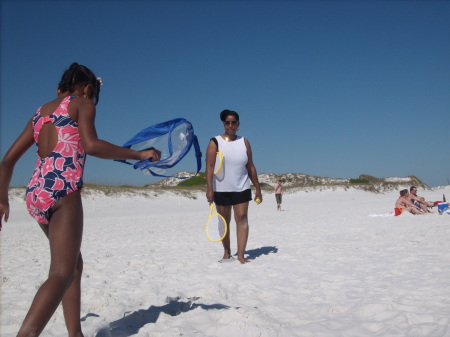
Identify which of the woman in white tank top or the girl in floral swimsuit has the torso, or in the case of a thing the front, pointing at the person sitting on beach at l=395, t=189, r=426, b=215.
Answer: the girl in floral swimsuit

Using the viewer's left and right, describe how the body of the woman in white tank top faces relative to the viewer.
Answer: facing the viewer

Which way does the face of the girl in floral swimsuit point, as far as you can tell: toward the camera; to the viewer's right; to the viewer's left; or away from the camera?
away from the camera

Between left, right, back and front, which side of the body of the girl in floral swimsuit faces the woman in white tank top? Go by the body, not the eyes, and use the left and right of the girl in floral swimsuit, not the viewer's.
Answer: front

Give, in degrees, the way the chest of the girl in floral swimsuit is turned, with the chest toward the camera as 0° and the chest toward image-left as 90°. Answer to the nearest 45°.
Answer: approximately 225°

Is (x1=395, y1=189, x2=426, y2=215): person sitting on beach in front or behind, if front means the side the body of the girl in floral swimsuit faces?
in front

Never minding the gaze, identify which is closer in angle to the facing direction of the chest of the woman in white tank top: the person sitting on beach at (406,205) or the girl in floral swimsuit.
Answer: the girl in floral swimsuit

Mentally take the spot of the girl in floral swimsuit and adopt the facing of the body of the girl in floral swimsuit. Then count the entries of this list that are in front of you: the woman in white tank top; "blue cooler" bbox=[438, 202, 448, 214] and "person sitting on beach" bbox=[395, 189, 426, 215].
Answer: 3

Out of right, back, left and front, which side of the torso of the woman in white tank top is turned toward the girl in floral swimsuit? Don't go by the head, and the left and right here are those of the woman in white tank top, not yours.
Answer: front

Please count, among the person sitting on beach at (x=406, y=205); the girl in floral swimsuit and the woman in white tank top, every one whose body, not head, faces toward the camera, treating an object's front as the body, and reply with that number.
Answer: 1

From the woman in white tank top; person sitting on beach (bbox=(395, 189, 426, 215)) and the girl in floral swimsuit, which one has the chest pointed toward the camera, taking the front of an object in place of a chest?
the woman in white tank top

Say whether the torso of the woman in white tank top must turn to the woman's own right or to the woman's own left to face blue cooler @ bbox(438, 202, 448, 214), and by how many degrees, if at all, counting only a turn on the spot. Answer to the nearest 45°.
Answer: approximately 135° to the woman's own left
